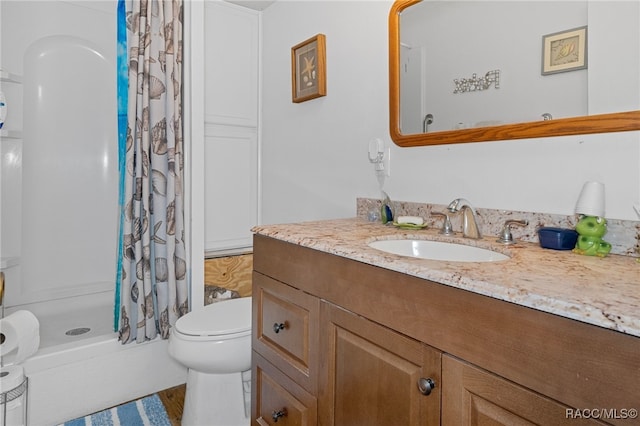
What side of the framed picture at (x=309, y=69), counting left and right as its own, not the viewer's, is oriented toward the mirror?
left

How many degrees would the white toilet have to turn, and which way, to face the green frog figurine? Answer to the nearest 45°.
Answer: approximately 90° to its left

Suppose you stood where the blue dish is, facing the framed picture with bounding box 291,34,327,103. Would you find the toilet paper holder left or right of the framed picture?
left

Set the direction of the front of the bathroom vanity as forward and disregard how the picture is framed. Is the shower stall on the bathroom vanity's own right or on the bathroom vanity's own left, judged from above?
on the bathroom vanity's own right
